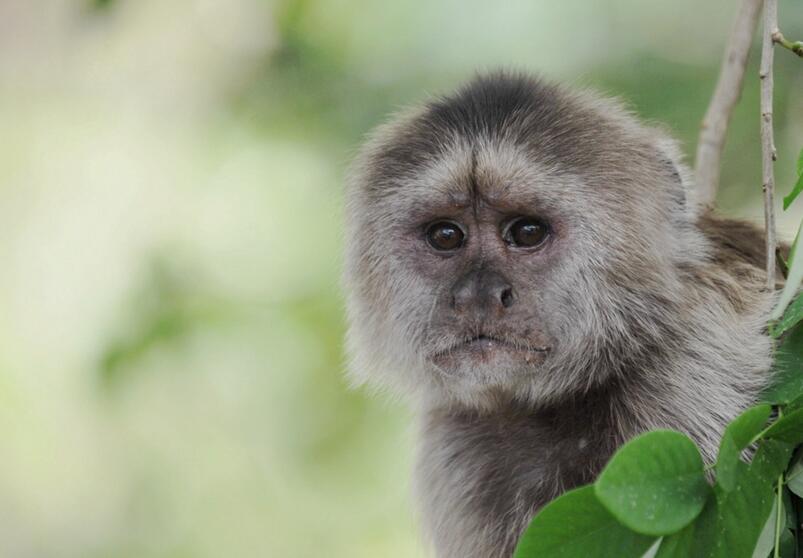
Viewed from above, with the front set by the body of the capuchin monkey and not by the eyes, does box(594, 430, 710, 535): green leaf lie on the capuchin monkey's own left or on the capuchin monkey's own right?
on the capuchin monkey's own left

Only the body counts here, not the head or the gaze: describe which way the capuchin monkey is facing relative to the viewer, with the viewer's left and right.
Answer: facing the viewer and to the left of the viewer

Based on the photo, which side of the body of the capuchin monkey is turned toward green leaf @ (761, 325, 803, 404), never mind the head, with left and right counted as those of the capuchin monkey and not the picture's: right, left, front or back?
left

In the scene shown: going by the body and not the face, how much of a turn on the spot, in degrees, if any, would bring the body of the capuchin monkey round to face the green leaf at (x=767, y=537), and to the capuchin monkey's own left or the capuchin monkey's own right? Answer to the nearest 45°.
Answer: approximately 90° to the capuchin monkey's own left

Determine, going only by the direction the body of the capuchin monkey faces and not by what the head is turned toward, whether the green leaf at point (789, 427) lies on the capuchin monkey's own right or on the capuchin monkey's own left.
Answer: on the capuchin monkey's own left

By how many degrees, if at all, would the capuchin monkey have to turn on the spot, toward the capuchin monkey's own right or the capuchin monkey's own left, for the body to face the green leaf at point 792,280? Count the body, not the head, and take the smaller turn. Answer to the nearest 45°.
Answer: approximately 90° to the capuchin monkey's own left
